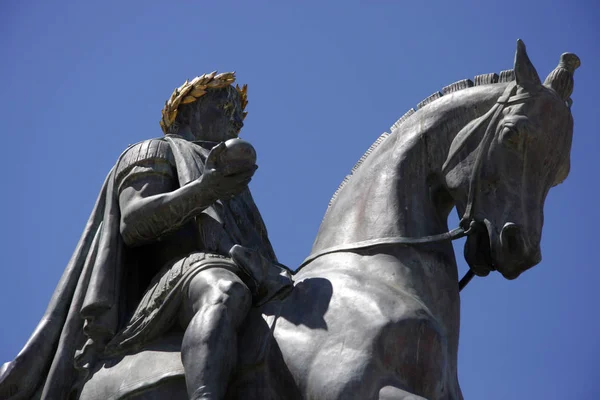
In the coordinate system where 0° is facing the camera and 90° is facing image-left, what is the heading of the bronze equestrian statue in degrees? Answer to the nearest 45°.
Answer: approximately 315°
